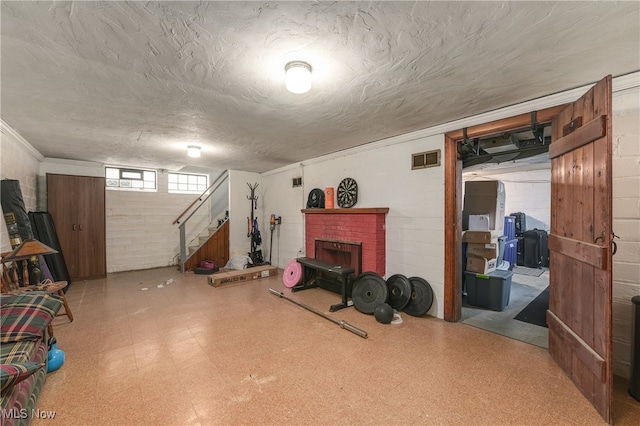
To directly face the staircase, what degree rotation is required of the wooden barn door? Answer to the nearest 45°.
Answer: approximately 45° to its right

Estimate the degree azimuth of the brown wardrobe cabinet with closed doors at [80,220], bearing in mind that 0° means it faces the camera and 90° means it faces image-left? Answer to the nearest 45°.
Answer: approximately 0°

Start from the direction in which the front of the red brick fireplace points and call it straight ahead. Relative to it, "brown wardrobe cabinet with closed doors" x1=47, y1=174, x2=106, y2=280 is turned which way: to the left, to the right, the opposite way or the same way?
to the left
